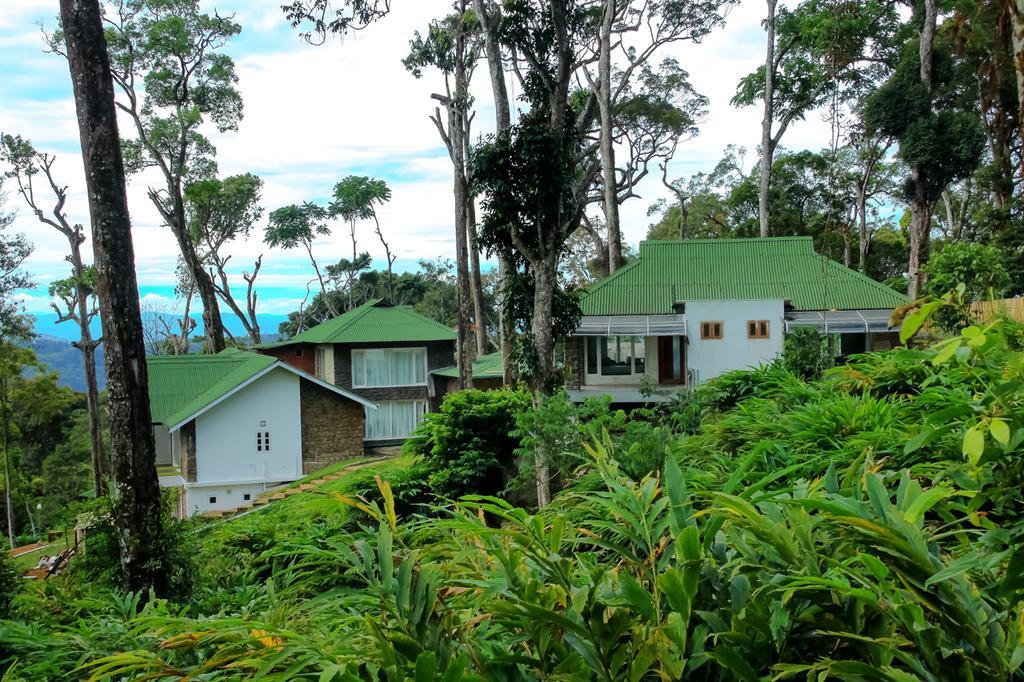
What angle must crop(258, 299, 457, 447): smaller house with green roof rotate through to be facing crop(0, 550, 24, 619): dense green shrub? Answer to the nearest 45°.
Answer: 0° — it already faces it

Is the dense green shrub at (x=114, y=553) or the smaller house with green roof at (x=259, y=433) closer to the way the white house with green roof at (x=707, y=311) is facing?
the dense green shrub

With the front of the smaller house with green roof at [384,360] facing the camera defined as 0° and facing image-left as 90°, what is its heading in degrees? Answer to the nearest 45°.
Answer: approximately 0°

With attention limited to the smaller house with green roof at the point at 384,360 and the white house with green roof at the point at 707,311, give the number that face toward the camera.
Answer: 2

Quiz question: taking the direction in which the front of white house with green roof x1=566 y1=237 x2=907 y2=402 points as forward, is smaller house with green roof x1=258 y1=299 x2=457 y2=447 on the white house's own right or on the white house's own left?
on the white house's own right

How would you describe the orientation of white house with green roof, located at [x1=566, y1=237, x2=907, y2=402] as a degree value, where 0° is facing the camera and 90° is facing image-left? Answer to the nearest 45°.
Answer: approximately 0°

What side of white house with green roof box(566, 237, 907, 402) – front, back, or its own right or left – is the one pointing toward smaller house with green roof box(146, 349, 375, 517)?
right
